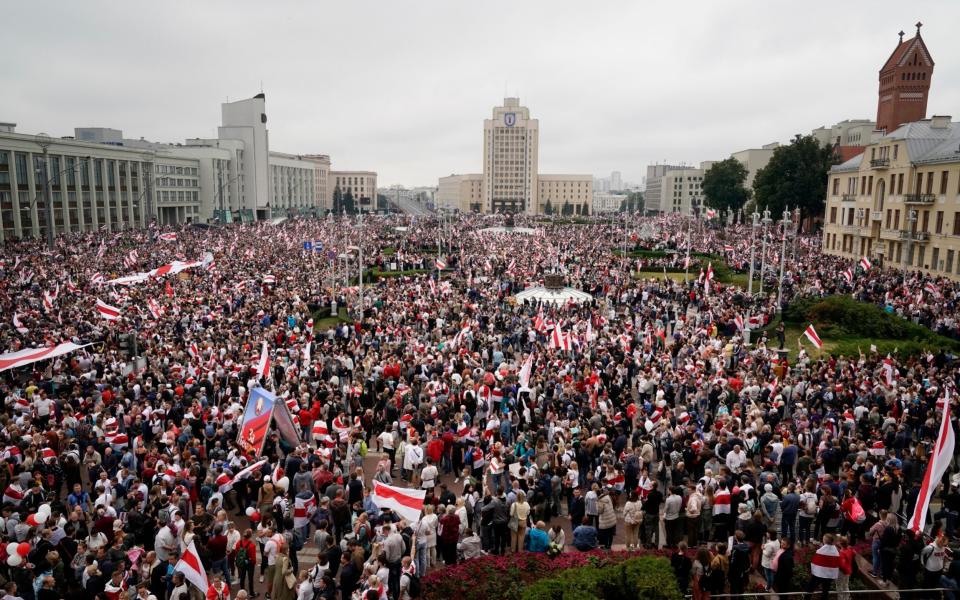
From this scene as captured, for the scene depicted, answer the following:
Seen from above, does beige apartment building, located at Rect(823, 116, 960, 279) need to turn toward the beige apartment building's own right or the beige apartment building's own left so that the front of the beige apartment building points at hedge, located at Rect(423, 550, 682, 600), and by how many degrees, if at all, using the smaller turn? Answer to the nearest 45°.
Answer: approximately 45° to the beige apartment building's own left

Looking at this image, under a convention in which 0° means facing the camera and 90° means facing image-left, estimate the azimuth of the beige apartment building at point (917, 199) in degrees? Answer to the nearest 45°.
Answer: approximately 45°

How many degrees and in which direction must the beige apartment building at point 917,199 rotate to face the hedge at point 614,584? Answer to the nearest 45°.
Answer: approximately 45° to its left
